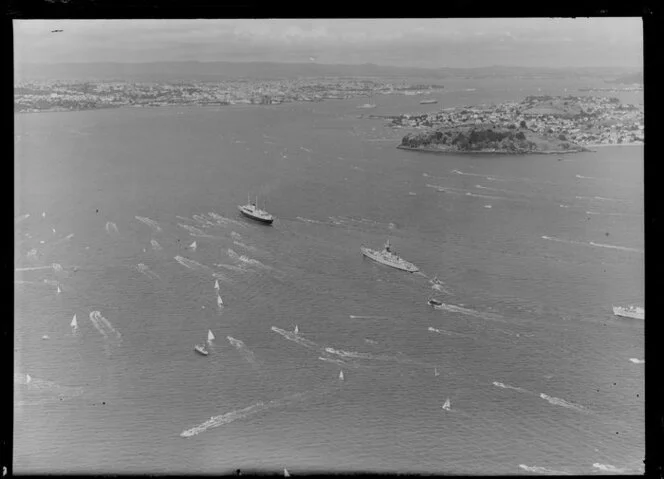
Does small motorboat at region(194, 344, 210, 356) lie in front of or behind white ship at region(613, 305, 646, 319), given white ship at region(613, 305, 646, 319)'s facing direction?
in front

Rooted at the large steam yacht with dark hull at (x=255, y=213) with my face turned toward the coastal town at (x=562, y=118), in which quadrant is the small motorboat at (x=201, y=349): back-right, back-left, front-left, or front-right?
back-right

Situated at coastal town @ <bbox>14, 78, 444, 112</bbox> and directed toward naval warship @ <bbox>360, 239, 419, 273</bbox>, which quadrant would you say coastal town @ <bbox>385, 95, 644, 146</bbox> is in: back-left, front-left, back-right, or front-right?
front-left

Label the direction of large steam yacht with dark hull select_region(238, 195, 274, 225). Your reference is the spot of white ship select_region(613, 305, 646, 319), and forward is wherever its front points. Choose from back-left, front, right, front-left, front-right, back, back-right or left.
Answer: front

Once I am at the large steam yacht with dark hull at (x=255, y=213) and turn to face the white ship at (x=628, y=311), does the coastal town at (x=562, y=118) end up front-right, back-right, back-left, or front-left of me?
back-left

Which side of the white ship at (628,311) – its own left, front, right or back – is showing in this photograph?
left

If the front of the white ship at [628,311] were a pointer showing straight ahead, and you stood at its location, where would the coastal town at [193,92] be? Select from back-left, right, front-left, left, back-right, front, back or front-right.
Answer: front

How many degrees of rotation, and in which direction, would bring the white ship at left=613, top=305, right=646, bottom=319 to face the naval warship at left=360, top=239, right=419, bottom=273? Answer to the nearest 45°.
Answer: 0° — it already faces it
